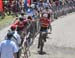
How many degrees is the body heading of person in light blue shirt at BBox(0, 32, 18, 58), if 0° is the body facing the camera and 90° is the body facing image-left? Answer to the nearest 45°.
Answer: approximately 180°

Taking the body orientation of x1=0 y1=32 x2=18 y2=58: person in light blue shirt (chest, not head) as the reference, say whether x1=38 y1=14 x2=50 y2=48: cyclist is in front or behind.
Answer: in front
